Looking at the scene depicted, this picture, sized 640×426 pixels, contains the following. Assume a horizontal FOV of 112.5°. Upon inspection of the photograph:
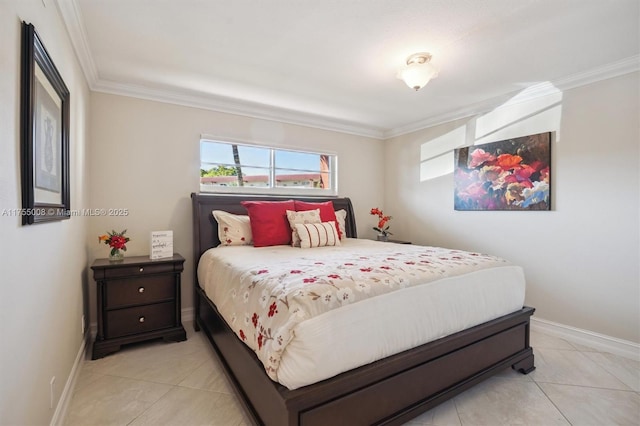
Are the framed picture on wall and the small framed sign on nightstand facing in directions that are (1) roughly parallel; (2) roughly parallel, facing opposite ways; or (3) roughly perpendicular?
roughly perpendicular

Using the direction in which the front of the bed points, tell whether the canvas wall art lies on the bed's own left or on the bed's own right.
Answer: on the bed's own left

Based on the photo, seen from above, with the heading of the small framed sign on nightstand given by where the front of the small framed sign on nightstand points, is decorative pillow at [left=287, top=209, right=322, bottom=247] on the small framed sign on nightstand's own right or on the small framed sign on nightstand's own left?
on the small framed sign on nightstand's own left

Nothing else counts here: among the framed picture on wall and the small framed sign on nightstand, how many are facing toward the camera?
1

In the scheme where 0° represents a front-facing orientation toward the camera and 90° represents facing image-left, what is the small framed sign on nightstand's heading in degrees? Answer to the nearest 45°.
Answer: approximately 0°

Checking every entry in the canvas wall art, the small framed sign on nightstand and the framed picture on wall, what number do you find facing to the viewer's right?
1

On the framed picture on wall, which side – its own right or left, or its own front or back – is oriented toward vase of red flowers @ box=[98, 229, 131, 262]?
left

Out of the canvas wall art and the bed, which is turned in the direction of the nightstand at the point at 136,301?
the canvas wall art

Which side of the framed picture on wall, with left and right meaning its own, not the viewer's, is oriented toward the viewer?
right

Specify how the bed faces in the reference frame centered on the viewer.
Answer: facing the viewer and to the right of the viewer

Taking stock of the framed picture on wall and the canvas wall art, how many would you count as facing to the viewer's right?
1

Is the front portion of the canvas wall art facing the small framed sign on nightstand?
yes
